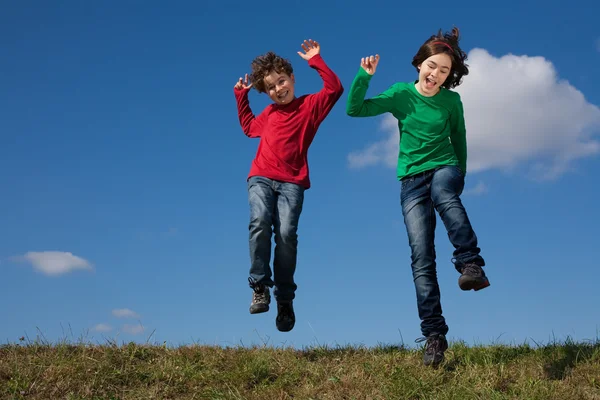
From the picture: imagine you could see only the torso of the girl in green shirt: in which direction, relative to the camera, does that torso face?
toward the camera

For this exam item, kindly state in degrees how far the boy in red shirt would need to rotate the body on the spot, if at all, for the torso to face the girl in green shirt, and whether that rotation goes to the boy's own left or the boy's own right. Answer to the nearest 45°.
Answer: approximately 45° to the boy's own left

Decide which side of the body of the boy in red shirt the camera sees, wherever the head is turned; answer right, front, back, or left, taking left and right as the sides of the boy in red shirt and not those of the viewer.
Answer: front

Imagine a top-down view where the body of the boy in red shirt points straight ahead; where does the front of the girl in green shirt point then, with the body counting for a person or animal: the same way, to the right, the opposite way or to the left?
the same way

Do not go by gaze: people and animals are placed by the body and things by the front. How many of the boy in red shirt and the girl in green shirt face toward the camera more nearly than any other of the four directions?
2

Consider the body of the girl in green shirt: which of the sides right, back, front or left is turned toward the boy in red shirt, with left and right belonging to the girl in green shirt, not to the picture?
right
